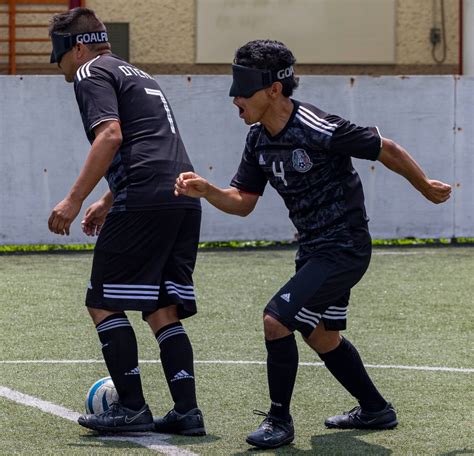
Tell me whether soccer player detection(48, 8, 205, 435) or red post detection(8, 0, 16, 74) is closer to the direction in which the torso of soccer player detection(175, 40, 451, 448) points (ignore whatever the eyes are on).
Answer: the soccer player

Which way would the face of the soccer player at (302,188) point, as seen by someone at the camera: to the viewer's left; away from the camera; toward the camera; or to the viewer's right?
to the viewer's left

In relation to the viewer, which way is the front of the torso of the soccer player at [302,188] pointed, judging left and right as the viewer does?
facing the viewer and to the left of the viewer

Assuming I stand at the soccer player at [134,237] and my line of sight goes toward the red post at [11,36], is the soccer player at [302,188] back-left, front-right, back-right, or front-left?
back-right
